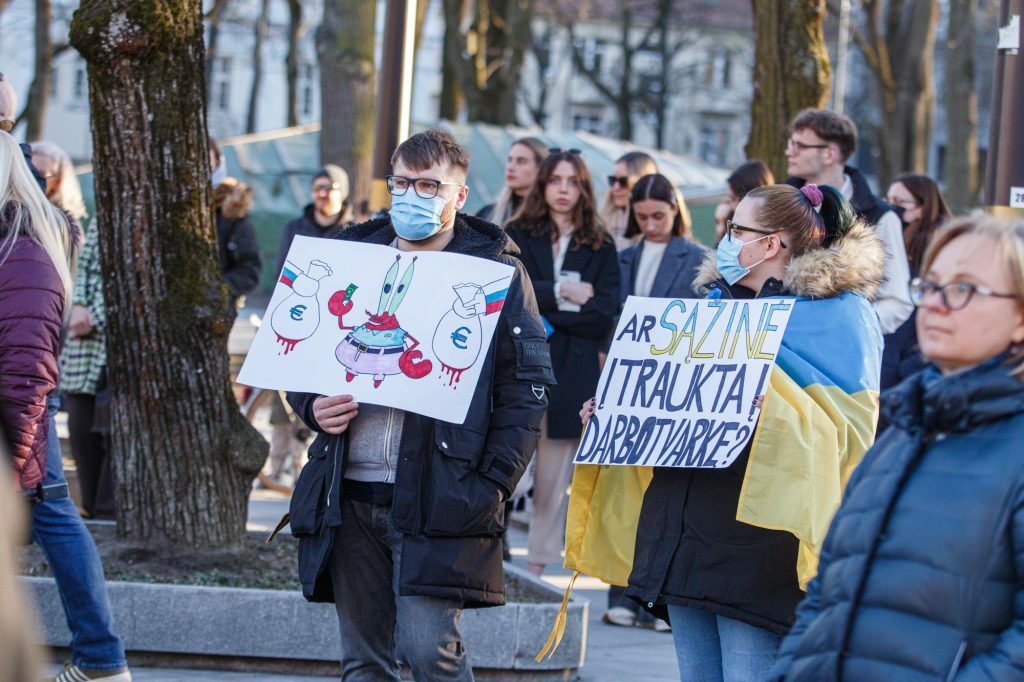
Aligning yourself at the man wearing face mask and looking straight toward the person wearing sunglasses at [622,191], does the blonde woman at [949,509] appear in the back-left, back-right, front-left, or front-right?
back-right

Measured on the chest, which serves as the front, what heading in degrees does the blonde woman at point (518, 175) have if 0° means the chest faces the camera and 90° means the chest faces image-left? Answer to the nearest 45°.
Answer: approximately 45°

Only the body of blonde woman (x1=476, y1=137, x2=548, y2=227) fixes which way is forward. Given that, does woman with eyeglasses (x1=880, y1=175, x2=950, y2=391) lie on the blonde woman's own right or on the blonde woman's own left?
on the blonde woman's own left

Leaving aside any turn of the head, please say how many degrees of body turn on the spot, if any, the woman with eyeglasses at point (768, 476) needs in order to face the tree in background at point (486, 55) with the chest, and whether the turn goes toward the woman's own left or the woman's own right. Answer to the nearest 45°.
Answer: approximately 135° to the woman's own right

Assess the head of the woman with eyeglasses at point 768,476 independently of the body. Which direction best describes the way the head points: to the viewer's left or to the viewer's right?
to the viewer's left

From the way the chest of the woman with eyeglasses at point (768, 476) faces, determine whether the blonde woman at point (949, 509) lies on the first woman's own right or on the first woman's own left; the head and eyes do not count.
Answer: on the first woman's own left

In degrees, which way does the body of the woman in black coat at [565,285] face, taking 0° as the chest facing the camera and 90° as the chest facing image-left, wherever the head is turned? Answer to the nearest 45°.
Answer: approximately 0°

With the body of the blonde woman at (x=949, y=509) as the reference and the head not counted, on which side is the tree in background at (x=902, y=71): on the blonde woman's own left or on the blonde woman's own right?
on the blonde woman's own right

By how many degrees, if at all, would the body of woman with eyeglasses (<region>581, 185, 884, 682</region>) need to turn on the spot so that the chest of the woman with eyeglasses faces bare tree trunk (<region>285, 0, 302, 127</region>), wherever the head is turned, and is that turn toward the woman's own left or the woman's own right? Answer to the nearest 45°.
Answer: approximately 135° to the woman's own right
